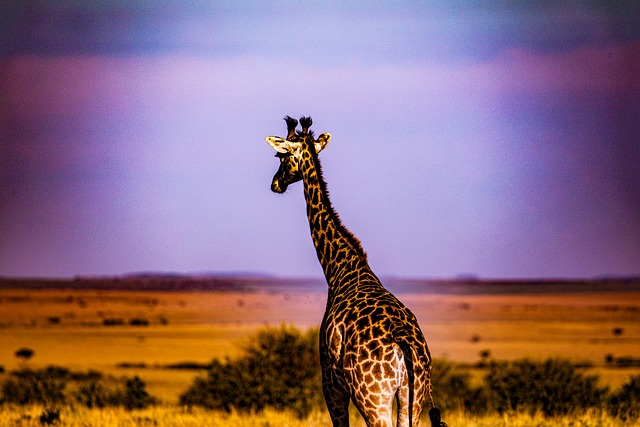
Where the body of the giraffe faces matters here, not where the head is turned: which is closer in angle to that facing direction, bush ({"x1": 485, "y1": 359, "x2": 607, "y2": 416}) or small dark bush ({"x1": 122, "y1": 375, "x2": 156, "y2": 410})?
the small dark bush

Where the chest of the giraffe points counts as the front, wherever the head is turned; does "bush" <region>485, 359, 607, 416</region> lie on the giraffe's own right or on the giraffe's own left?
on the giraffe's own right

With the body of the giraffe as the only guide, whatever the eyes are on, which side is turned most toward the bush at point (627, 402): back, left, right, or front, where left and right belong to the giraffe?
right

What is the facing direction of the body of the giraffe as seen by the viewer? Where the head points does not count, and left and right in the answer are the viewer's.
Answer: facing away from the viewer and to the left of the viewer

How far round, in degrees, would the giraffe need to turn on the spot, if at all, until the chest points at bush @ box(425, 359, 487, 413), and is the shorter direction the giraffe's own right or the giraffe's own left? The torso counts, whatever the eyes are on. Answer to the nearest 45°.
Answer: approximately 45° to the giraffe's own right
